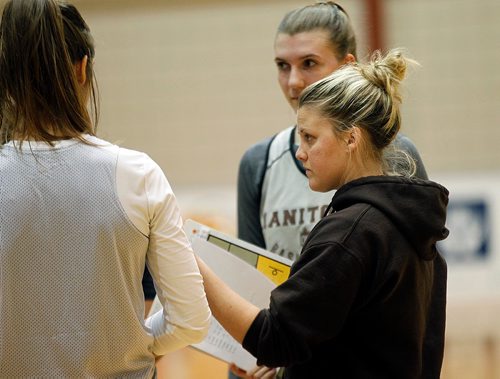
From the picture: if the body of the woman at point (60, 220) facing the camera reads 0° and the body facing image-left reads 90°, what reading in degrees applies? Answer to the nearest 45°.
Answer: approximately 180°

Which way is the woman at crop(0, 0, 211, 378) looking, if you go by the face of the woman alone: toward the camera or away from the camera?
away from the camera
